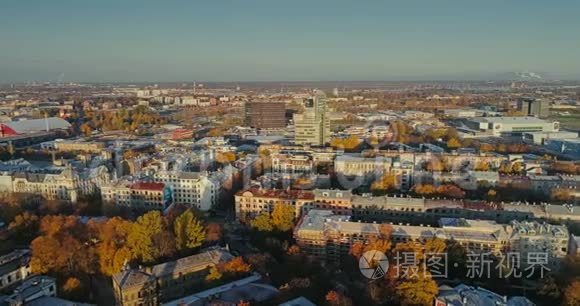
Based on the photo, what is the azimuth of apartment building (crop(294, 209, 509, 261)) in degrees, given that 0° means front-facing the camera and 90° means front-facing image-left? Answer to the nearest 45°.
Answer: approximately 0°

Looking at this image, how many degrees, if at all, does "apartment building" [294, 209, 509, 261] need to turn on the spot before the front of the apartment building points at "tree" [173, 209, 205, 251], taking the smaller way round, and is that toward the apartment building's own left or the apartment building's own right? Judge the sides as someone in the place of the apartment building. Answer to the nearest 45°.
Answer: approximately 90° to the apartment building's own right

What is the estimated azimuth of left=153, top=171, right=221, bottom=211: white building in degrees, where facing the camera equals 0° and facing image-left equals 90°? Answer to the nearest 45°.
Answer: approximately 45°

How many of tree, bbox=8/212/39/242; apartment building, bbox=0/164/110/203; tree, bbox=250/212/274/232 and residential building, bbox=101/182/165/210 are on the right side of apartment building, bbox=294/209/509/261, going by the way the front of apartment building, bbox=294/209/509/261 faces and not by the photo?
4

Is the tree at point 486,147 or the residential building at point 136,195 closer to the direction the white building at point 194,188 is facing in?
the residential building

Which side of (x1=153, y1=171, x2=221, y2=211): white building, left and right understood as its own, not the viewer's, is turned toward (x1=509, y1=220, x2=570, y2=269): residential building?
left

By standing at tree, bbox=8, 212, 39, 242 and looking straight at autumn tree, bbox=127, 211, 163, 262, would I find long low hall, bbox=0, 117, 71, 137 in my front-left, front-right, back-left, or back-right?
back-left

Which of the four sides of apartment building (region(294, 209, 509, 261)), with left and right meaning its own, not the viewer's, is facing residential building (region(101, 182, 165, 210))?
right

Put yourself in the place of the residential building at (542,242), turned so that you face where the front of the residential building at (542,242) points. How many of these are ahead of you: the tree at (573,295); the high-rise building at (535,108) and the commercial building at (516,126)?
1

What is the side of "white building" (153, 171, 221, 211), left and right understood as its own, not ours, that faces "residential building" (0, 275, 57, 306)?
front

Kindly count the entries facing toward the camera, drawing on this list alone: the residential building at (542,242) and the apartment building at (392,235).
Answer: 2

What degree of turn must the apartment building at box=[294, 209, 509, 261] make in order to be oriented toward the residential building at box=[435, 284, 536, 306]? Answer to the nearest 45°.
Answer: approximately 45° to its left

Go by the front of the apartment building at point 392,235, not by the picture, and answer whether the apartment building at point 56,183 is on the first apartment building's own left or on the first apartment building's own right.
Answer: on the first apartment building's own right

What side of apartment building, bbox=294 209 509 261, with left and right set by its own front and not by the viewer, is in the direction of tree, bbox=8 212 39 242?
right

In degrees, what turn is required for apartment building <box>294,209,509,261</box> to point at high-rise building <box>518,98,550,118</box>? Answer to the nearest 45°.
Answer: approximately 180°

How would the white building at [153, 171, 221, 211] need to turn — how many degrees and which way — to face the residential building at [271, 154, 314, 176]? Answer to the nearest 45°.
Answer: approximately 180°

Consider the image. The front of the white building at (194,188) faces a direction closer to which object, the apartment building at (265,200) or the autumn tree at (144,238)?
the autumn tree
